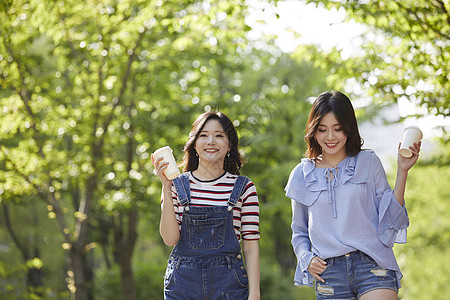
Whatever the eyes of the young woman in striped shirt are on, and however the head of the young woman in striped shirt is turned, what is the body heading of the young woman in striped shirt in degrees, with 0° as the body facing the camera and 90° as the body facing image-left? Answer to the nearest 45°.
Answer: approximately 0°

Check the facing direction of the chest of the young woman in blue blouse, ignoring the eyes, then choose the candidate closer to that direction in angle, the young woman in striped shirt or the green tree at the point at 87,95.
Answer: the young woman in striped shirt

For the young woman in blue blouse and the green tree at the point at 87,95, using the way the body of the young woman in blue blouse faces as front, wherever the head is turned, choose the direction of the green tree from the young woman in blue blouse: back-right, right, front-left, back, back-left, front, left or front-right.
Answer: back-right

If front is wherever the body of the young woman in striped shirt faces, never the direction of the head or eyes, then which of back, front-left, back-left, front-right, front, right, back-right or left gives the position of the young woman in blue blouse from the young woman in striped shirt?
left

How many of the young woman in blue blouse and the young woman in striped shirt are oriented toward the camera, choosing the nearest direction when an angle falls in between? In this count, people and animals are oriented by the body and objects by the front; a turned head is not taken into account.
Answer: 2

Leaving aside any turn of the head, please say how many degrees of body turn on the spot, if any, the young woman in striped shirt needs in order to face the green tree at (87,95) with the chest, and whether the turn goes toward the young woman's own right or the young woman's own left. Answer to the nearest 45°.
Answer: approximately 180°

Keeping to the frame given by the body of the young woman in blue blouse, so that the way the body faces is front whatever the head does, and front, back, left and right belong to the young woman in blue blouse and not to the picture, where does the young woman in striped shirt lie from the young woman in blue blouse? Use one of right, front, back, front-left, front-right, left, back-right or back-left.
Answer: right

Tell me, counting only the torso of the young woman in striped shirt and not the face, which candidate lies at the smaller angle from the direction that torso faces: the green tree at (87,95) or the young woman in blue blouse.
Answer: the young woman in blue blouse

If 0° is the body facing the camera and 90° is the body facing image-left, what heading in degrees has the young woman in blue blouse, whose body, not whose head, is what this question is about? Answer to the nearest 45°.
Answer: approximately 0°
